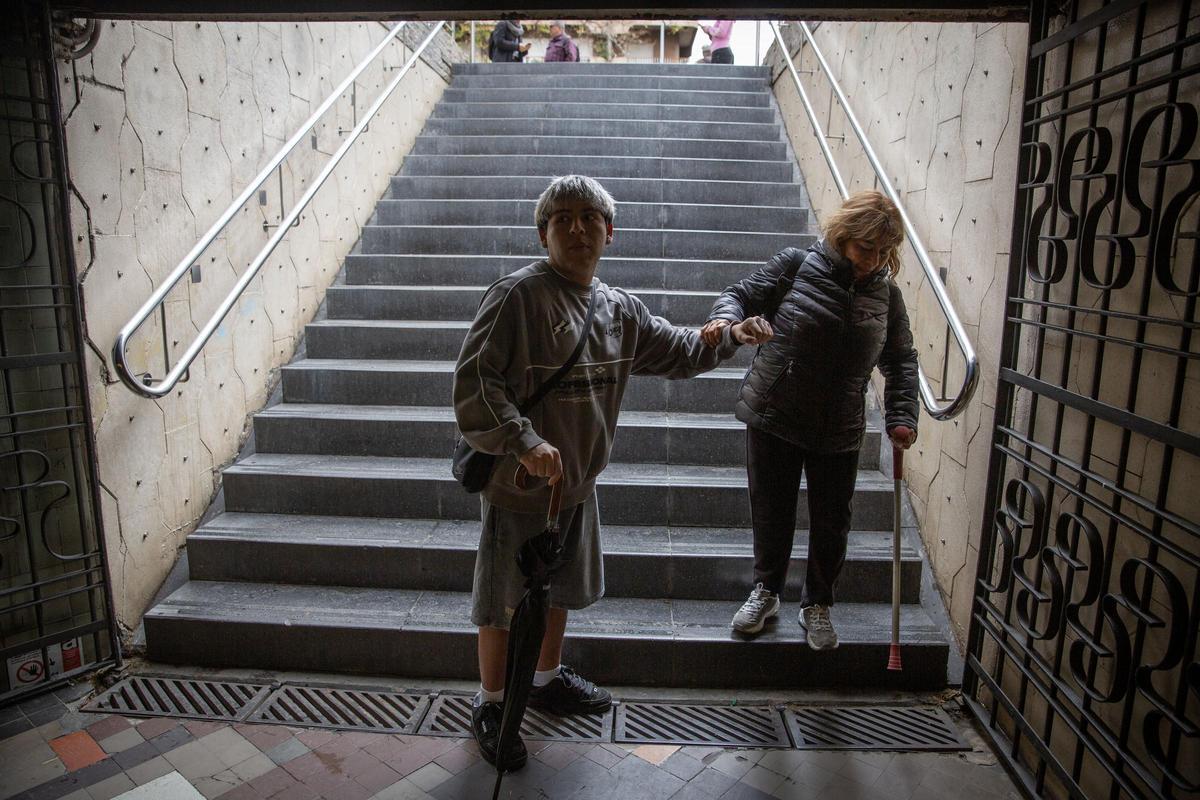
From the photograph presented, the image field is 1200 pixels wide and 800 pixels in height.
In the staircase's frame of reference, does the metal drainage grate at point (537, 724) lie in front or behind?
in front

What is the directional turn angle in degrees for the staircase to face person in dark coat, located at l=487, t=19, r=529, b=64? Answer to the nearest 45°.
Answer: approximately 180°

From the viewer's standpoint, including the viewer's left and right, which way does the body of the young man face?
facing the viewer and to the right of the viewer

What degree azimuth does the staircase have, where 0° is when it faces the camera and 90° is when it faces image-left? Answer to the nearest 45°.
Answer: approximately 0°

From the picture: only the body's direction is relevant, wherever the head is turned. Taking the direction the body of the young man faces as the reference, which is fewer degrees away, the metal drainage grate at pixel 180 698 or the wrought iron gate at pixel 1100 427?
the wrought iron gate

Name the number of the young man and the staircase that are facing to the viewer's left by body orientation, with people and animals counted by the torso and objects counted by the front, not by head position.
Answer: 0

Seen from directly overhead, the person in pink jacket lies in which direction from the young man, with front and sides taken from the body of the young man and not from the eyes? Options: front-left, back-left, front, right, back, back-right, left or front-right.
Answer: back-left

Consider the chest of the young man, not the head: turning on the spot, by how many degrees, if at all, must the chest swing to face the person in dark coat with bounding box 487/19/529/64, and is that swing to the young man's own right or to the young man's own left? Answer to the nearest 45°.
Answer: approximately 135° to the young man's own left
